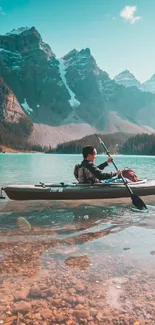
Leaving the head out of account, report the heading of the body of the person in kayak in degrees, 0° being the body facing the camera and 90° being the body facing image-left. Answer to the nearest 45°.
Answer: approximately 270°
